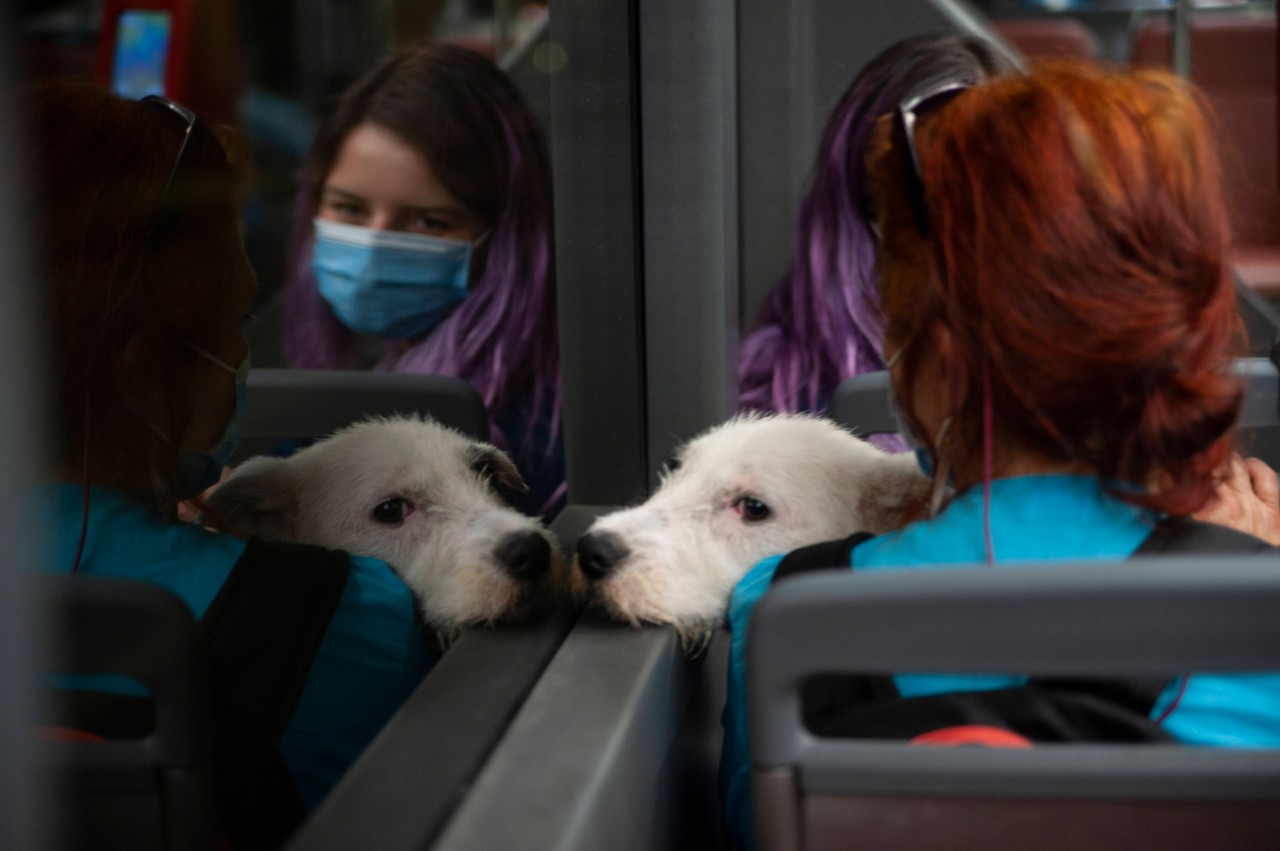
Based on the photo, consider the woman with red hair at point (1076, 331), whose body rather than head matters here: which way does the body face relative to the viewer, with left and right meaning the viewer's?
facing away from the viewer and to the left of the viewer

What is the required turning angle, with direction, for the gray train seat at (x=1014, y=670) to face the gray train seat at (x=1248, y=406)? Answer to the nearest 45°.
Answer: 0° — it already faces it

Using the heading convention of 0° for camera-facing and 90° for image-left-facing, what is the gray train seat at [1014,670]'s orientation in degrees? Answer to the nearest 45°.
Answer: approximately 180°

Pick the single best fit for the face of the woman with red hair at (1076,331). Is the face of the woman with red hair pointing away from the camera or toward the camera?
away from the camera
